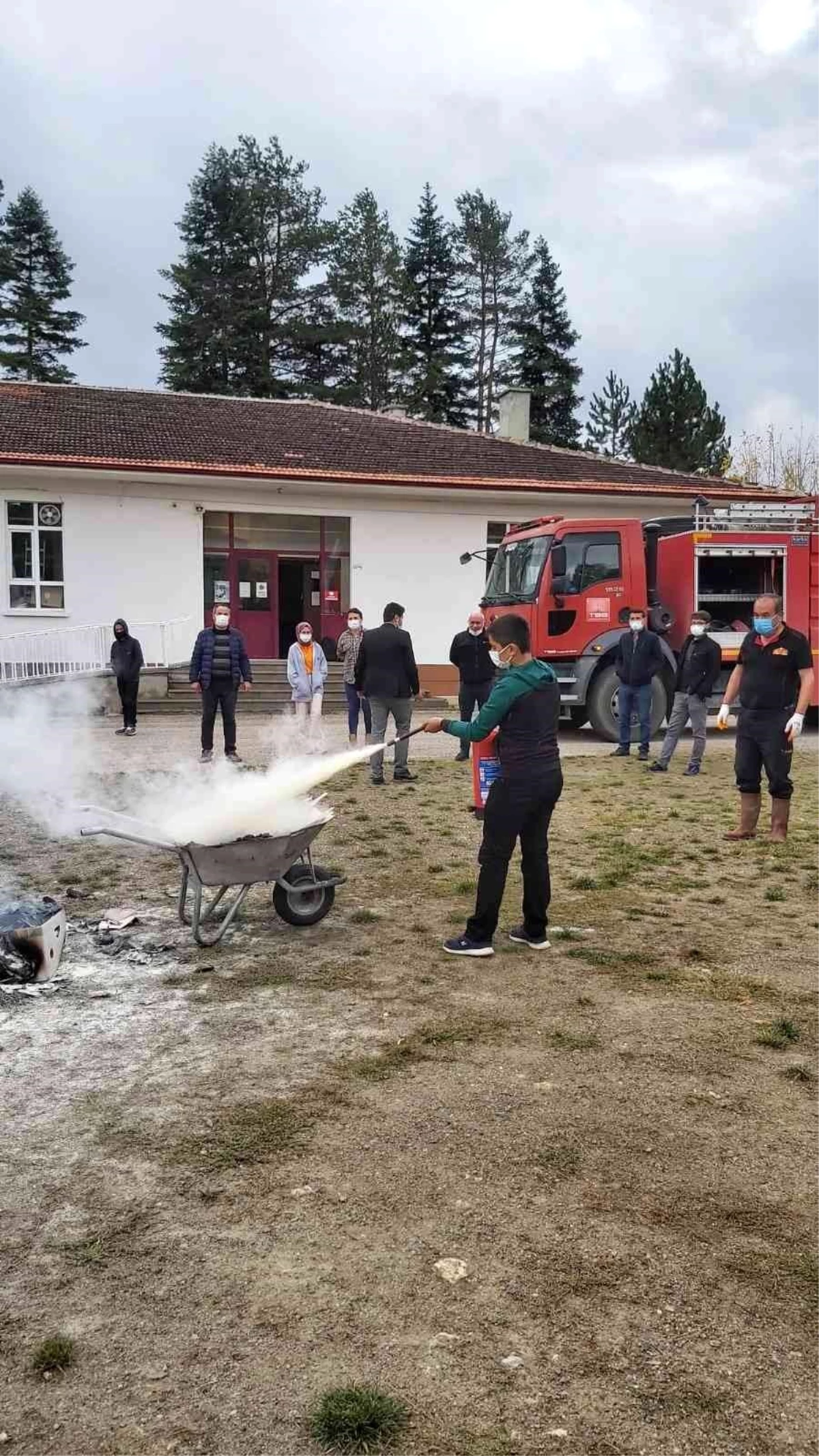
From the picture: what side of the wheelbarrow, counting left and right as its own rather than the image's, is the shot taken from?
right

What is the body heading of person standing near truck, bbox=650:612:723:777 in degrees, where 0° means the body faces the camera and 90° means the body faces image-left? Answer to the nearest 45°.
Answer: approximately 45°

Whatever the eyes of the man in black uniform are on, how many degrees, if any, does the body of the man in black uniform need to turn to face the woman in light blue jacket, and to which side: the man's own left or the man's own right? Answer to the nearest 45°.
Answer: approximately 90° to the man's own right

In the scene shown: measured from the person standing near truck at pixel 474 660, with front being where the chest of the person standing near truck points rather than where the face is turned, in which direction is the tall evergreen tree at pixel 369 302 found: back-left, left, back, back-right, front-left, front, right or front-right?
back

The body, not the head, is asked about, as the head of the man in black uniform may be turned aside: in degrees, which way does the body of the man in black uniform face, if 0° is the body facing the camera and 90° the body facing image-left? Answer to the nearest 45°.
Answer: approximately 45°

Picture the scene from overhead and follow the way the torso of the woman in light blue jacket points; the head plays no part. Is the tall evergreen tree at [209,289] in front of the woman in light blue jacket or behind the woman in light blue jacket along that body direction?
behind

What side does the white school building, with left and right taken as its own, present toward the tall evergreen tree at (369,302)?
back

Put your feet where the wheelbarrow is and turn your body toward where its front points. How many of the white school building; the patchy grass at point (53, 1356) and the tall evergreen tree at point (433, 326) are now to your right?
1
